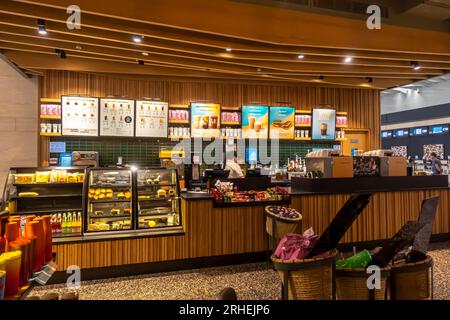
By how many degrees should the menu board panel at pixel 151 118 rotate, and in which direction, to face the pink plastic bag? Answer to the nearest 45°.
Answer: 0° — it already faces it

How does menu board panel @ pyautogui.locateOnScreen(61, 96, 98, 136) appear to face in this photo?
toward the camera

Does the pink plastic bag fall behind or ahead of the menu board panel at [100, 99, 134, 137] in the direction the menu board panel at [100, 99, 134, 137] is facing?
ahead

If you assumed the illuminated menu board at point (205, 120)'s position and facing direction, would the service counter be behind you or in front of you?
in front

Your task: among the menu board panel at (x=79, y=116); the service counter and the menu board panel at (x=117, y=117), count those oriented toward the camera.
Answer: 3

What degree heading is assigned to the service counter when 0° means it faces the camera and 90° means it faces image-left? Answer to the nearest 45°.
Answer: approximately 0°

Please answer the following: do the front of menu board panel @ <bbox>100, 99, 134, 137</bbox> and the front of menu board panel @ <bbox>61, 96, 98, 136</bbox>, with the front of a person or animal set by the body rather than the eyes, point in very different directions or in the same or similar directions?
same or similar directions

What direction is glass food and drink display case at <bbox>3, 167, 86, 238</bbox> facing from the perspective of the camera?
toward the camera

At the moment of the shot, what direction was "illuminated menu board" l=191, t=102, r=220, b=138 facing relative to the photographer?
facing the viewer
